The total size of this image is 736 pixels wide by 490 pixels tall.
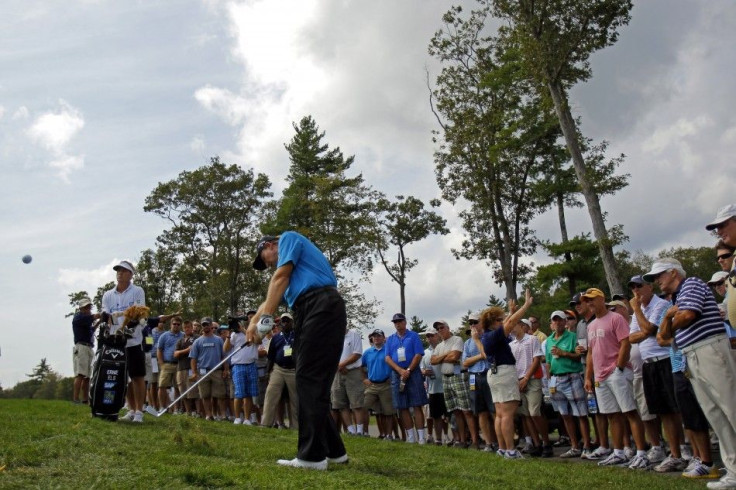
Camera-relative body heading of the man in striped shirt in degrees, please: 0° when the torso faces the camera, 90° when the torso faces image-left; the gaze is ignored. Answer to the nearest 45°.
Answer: approximately 90°

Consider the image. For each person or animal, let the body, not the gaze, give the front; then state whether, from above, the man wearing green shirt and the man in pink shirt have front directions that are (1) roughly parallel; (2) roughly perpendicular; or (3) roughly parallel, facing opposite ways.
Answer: roughly parallel

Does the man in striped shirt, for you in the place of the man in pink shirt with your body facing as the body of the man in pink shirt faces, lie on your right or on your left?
on your left

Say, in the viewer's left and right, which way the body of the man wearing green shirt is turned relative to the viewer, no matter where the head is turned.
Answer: facing the viewer and to the left of the viewer

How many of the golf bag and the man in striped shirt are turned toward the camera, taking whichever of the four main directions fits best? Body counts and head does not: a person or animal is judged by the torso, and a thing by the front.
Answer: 1

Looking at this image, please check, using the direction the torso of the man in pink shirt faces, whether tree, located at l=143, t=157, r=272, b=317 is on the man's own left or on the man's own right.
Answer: on the man's own right

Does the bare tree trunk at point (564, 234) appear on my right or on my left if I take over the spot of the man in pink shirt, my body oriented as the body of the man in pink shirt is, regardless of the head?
on my right

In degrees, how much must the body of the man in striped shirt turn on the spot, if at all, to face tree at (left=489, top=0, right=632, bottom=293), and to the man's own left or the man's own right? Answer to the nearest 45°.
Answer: approximately 90° to the man's own right

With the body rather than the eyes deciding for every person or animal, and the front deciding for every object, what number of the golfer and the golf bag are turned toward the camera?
1

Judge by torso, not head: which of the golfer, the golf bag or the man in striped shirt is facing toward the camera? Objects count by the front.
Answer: the golf bag

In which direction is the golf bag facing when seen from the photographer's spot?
facing the viewer

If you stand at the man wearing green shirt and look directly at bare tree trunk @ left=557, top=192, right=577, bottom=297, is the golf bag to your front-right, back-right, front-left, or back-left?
back-left
